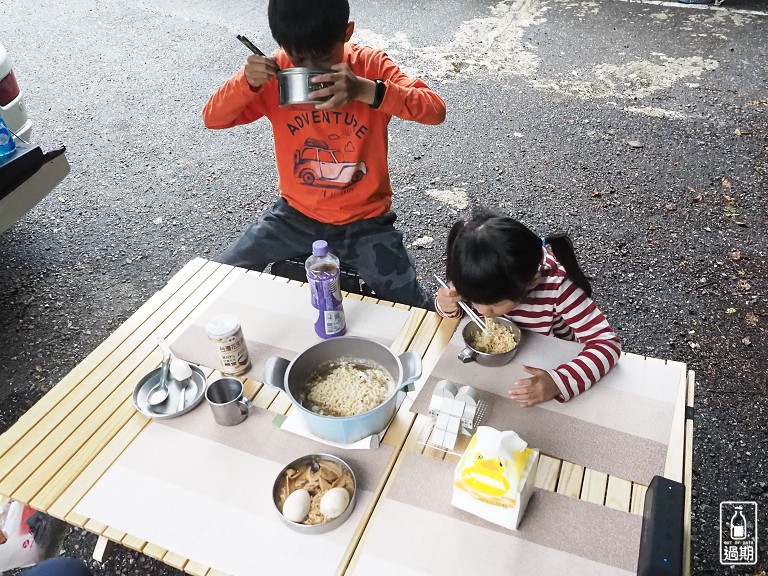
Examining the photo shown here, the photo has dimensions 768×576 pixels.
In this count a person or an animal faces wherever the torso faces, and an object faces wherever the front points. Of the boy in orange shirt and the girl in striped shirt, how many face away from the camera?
0

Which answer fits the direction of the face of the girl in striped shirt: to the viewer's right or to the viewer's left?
to the viewer's left

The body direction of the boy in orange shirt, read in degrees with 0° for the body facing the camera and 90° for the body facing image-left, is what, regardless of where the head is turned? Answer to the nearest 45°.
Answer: approximately 0°

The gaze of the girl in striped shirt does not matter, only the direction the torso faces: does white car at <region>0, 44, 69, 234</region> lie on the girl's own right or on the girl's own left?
on the girl's own right

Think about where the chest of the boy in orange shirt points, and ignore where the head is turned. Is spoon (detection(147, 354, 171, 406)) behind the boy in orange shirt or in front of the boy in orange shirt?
in front

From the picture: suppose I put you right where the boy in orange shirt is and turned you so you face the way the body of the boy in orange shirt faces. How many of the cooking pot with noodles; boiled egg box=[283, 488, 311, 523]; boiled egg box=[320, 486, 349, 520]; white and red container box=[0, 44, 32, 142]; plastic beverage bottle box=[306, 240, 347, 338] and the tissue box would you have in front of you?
5

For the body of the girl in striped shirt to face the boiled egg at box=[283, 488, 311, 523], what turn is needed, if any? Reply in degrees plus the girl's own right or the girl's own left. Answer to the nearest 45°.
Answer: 0° — they already face it

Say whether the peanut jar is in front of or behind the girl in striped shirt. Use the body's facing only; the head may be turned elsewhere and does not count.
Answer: in front

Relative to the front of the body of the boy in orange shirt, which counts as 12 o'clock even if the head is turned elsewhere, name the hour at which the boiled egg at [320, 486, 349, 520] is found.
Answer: The boiled egg is roughly at 12 o'clock from the boy in orange shirt.

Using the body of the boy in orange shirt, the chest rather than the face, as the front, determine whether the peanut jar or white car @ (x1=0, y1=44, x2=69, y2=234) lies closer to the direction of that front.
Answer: the peanut jar

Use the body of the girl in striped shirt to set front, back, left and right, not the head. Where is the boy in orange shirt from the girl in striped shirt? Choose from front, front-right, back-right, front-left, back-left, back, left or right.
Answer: right

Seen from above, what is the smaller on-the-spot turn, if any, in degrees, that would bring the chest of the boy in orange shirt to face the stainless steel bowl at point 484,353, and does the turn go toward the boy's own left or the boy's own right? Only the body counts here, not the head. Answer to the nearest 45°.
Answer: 0° — they already face it

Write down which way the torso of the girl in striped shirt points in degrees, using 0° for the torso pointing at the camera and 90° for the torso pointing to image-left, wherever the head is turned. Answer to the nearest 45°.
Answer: approximately 45°
